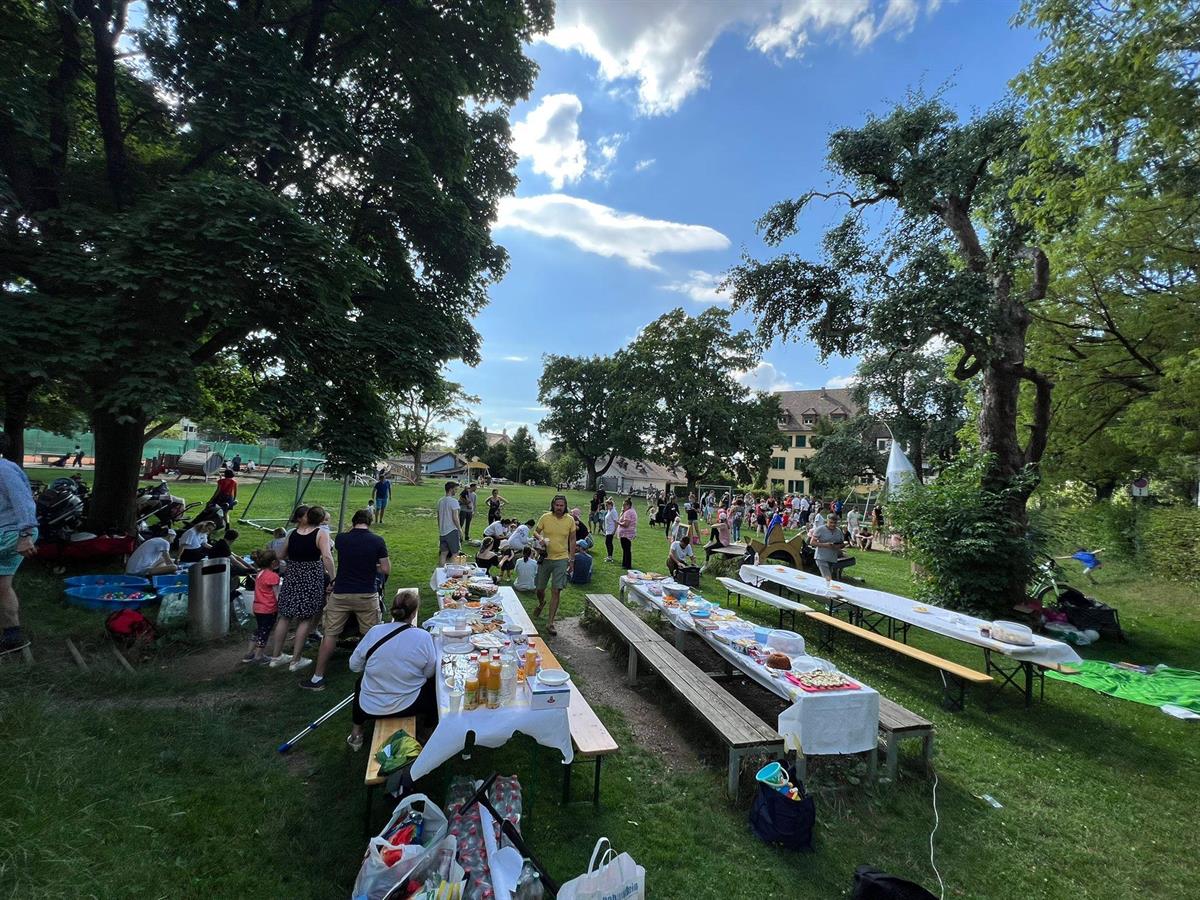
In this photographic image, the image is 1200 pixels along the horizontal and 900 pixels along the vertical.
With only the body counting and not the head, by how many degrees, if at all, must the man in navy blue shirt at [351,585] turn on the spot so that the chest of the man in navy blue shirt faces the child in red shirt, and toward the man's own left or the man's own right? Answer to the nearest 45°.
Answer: approximately 45° to the man's own left

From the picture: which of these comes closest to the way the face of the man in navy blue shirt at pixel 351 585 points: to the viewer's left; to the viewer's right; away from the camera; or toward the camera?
away from the camera

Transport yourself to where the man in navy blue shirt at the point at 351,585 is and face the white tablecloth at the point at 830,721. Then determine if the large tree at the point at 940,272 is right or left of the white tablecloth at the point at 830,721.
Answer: left

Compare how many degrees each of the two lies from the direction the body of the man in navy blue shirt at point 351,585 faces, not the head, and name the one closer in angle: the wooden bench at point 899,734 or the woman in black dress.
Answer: the woman in black dress

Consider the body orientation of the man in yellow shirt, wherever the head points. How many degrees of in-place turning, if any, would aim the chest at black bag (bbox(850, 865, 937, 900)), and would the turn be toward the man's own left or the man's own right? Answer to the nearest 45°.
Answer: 0° — they already face it

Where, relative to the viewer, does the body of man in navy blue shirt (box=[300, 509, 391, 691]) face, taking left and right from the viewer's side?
facing away from the viewer

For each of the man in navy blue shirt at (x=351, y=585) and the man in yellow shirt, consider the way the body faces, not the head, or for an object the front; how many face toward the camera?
1

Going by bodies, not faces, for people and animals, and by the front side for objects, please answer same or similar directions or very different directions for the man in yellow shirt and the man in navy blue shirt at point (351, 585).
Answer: very different directions

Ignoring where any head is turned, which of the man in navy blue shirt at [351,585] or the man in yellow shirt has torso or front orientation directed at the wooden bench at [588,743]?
the man in yellow shirt

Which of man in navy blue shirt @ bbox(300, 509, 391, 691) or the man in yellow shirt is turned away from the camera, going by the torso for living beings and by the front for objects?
the man in navy blue shirt
